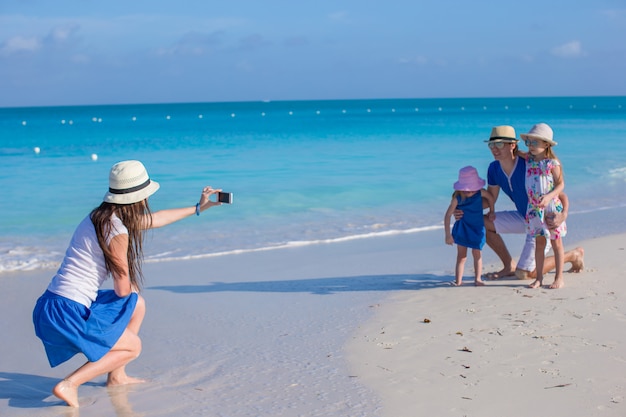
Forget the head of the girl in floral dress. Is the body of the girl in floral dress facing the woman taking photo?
yes

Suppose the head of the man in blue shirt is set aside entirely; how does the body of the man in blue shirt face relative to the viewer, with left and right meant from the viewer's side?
facing the viewer and to the left of the viewer

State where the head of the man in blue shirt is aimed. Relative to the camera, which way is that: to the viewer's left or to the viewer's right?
to the viewer's left

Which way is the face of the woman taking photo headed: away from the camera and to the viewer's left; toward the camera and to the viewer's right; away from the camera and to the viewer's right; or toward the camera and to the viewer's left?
away from the camera and to the viewer's right

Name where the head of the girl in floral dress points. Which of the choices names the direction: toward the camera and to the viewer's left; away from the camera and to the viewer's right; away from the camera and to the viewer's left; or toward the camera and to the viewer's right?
toward the camera and to the viewer's left

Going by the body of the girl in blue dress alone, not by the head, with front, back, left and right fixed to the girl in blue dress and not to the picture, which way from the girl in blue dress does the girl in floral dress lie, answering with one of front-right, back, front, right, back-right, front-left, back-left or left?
left

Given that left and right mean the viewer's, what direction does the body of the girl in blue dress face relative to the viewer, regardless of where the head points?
facing the viewer

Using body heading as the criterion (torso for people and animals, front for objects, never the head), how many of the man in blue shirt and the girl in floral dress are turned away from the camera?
0

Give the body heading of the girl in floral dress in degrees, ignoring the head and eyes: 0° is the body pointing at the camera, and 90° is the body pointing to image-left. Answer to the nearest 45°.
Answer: approximately 45°

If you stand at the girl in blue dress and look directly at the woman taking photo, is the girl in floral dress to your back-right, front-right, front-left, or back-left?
back-left

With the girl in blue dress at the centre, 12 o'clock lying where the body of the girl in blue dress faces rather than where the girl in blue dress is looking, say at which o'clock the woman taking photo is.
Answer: The woman taking photo is roughly at 1 o'clock from the girl in blue dress.
